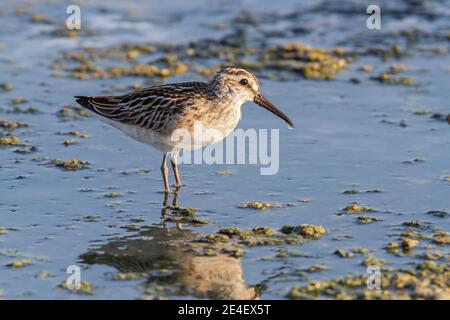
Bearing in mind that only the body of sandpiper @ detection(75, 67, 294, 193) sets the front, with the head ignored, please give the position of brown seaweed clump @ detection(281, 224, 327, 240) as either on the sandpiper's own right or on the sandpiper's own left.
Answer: on the sandpiper's own right

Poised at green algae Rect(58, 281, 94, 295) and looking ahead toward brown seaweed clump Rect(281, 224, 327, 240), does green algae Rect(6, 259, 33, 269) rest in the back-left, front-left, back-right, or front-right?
back-left

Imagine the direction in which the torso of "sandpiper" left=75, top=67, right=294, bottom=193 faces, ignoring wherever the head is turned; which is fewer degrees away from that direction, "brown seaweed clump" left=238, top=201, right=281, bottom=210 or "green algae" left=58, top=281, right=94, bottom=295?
the brown seaweed clump

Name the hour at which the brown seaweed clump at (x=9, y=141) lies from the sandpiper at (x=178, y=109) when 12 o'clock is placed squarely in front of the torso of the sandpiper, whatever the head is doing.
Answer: The brown seaweed clump is roughly at 7 o'clock from the sandpiper.

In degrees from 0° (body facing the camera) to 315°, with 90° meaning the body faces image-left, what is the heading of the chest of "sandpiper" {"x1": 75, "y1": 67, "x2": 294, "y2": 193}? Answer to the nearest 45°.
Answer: approximately 270°

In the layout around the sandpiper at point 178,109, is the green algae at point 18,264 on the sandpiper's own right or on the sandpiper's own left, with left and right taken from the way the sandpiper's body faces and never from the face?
on the sandpiper's own right

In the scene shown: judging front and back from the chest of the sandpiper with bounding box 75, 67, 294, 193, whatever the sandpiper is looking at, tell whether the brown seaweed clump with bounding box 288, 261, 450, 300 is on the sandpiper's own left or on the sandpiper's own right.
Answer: on the sandpiper's own right

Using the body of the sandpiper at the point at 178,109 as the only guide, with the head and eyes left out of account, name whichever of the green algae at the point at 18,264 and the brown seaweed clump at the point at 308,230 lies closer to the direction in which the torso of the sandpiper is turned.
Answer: the brown seaweed clump

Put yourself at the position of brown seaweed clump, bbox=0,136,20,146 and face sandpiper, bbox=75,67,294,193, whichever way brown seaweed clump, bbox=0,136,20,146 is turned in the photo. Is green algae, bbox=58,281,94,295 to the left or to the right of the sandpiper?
right

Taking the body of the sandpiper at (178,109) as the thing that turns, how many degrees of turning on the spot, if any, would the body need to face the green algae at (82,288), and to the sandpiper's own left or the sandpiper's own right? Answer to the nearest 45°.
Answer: approximately 90° to the sandpiper's own right

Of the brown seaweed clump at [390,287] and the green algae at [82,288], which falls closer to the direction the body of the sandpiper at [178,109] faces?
the brown seaweed clump

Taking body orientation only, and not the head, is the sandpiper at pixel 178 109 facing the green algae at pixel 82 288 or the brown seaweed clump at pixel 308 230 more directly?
the brown seaweed clump
